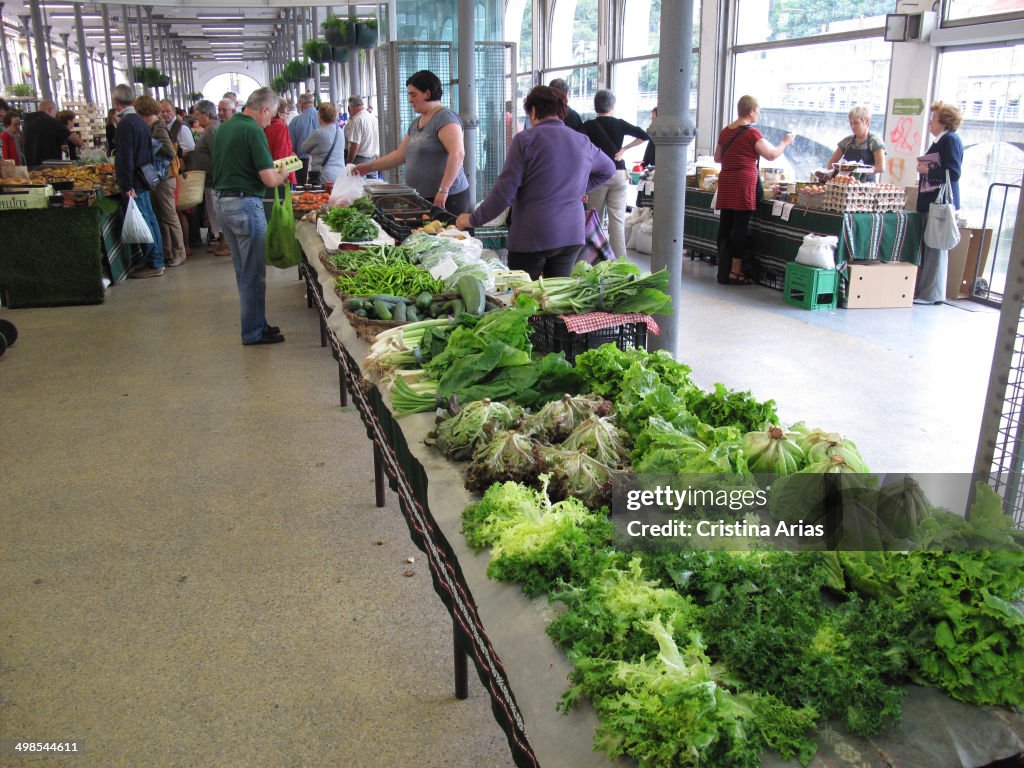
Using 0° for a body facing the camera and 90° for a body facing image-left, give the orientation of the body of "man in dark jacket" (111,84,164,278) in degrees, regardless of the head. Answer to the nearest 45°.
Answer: approximately 135°

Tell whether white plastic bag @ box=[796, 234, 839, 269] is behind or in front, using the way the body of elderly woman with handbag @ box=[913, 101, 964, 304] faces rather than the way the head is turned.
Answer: in front

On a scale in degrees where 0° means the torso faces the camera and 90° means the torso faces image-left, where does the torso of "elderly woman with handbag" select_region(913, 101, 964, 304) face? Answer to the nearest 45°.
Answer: approximately 90°

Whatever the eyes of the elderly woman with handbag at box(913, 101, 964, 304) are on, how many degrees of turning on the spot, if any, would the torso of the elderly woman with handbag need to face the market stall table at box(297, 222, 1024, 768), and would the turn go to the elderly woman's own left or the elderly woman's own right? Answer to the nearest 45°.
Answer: approximately 90° to the elderly woman's own left

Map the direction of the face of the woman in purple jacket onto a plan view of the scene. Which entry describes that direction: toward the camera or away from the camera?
away from the camera

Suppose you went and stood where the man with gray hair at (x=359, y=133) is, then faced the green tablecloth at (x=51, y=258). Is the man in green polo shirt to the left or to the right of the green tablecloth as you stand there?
left

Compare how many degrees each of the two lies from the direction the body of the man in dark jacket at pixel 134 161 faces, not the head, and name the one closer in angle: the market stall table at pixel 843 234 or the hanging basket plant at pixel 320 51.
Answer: the hanging basket plant

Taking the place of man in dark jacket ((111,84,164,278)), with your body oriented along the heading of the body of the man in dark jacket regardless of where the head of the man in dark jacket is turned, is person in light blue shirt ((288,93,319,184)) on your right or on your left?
on your right

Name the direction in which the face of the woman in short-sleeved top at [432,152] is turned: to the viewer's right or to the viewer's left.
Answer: to the viewer's left

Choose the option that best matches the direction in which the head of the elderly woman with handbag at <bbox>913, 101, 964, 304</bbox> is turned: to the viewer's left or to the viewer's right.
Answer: to the viewer's left

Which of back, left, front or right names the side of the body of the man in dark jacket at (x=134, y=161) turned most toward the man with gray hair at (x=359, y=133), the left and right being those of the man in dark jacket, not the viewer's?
right

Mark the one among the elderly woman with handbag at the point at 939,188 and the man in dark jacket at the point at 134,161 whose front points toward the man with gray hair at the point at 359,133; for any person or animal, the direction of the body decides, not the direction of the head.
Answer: the elderly woman with handbag
